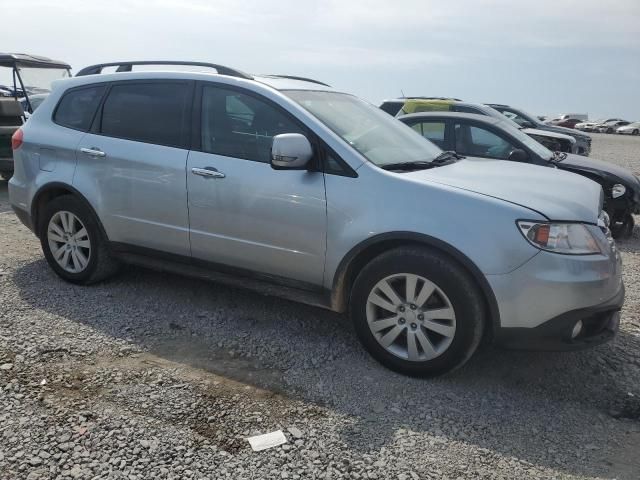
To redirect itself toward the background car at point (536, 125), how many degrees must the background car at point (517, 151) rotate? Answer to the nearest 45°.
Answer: approximately 135° to its left

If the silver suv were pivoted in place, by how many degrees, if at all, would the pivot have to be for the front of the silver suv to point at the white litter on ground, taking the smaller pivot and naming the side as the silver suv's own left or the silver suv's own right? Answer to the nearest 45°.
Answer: approximately 45° to the silver suv's own right

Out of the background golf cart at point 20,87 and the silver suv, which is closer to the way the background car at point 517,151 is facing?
the silver suv

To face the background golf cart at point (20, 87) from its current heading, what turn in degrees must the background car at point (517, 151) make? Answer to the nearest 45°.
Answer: approximately 135° to its right

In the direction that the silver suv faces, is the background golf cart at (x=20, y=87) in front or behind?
behind

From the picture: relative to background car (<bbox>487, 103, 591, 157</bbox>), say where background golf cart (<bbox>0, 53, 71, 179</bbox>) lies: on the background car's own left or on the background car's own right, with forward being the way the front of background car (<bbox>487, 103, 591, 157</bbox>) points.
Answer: on the background car's own right
